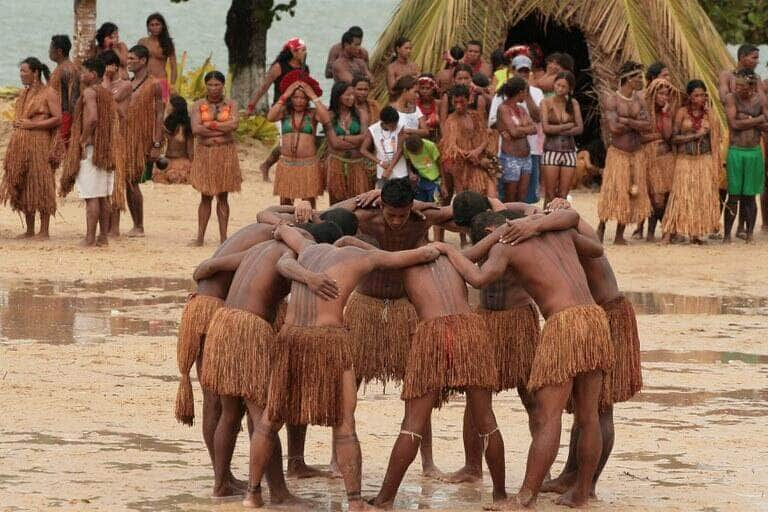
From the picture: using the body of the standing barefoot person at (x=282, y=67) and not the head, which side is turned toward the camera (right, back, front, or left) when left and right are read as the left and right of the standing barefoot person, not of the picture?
right

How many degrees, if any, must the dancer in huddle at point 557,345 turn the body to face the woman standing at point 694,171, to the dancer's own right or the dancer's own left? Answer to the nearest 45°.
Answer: approximately 45° to the dancer's own right

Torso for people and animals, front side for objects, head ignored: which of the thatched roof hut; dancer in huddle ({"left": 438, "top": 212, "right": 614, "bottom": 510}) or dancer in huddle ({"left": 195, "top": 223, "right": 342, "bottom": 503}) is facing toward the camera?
the thatched roof hut

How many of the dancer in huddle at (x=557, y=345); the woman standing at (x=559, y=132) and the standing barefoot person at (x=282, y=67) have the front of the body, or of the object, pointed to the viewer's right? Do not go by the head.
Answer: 1

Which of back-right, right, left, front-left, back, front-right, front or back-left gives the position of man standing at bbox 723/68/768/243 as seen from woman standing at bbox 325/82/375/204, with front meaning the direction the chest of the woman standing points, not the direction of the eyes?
left

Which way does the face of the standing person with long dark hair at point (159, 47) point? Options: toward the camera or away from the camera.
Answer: toward the camera

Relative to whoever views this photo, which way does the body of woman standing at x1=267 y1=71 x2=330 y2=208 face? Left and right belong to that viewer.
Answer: facing the viewer

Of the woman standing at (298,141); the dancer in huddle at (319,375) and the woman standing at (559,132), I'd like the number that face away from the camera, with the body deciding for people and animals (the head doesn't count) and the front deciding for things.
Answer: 1

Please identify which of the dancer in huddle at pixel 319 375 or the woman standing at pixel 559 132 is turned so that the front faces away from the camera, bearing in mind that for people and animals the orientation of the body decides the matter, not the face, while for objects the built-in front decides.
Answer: the dancer in huddle

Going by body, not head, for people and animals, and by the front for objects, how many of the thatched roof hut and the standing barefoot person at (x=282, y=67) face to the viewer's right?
1

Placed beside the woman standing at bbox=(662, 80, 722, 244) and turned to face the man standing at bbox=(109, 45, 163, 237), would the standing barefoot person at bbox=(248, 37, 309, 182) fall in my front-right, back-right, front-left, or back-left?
front-right

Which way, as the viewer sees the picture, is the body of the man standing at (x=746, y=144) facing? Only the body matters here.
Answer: toward the camera

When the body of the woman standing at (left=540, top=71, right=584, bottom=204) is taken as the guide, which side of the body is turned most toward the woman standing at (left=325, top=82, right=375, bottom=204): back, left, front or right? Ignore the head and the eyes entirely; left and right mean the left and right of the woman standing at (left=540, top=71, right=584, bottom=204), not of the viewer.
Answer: right

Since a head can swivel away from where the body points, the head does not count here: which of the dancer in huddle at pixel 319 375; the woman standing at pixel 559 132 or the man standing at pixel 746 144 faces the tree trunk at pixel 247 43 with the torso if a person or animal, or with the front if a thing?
the dancer in huddle
